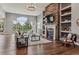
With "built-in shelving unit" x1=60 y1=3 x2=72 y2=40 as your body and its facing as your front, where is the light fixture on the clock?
The light fixture is roughly at 1 o'clock from the built-in shelving unit.

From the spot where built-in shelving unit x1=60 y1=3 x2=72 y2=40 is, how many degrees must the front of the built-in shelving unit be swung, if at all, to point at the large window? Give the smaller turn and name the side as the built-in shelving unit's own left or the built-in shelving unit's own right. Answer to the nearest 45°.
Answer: approximately 45° to the built-in shelving unit's own right

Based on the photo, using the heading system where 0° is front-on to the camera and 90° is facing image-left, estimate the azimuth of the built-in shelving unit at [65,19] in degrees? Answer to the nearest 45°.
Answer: approximately 45°
